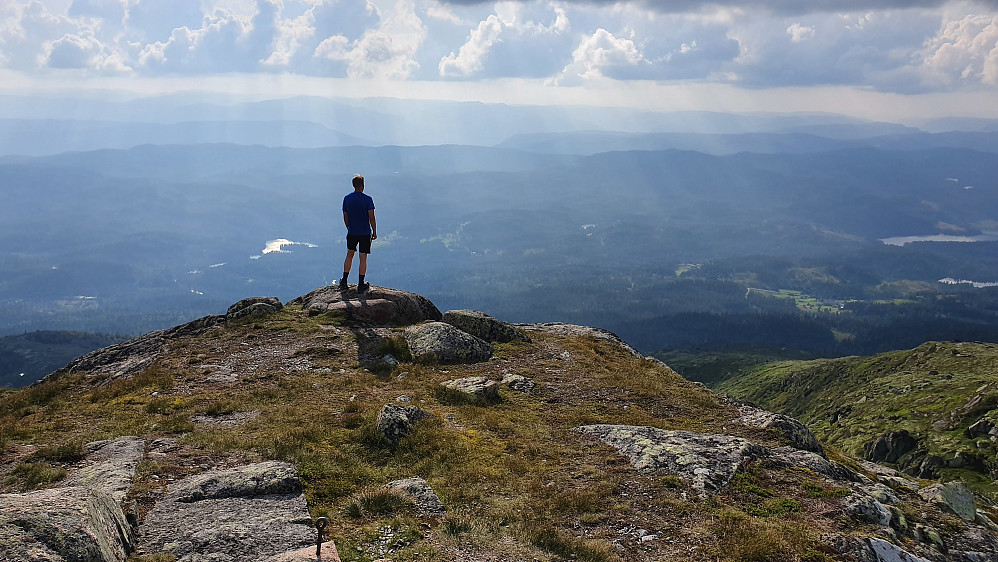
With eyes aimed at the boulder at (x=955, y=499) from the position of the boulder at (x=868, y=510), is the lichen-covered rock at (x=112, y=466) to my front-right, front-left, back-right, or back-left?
back-left

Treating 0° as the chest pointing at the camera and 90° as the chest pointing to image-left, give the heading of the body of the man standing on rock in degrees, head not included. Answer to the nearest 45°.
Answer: approximately 180°

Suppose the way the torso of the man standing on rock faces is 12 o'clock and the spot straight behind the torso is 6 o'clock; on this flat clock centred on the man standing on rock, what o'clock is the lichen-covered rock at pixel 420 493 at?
The lichen-covered rock is roughly at 6 o'clock from the man standing on rock.

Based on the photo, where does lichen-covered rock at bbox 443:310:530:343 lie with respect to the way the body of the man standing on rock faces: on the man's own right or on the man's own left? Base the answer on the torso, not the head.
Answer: on the man's own right

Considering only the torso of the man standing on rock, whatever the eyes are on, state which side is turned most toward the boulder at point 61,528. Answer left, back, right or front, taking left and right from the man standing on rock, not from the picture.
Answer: back

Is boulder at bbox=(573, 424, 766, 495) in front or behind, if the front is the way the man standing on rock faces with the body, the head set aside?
behind

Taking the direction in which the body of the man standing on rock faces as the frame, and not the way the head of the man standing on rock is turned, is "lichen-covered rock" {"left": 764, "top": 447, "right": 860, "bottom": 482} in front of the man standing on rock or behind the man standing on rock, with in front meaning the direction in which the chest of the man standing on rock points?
behind

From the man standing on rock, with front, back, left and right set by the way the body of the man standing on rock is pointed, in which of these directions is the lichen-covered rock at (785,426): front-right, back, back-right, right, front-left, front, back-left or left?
back-right

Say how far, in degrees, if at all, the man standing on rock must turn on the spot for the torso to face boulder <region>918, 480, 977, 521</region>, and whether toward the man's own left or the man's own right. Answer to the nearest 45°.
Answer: approximately 135° to the man's own right

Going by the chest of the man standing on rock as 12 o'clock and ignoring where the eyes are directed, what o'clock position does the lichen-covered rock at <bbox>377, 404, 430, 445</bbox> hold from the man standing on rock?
The lichen-covered rock is roughly at 6 o'clock from the man standing on rock.

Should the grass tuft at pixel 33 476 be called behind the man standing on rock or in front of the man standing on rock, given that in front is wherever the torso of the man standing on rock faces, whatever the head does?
behind
